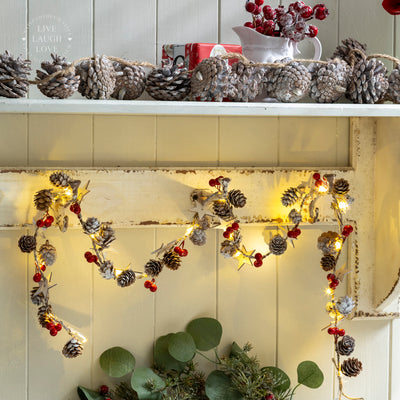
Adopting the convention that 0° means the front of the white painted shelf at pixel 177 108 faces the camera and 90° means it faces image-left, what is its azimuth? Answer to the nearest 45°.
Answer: approximately 0°
